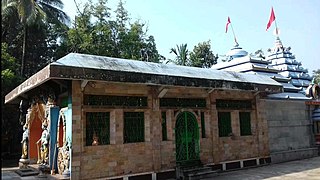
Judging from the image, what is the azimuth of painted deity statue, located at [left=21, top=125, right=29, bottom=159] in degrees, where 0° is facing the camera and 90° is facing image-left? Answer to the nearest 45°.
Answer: approximately 45°

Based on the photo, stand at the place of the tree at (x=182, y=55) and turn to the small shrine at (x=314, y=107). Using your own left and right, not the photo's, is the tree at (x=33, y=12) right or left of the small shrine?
right

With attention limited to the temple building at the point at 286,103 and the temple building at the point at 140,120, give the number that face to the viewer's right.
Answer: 0

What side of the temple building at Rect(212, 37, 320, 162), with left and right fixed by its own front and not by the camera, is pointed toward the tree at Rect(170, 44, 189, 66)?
right

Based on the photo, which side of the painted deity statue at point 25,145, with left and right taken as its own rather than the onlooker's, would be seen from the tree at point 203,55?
back

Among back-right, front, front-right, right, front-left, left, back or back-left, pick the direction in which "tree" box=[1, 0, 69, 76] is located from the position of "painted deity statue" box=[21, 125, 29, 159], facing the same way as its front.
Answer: back-right

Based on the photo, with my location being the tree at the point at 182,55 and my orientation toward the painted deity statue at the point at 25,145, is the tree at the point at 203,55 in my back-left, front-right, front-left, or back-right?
back-left
